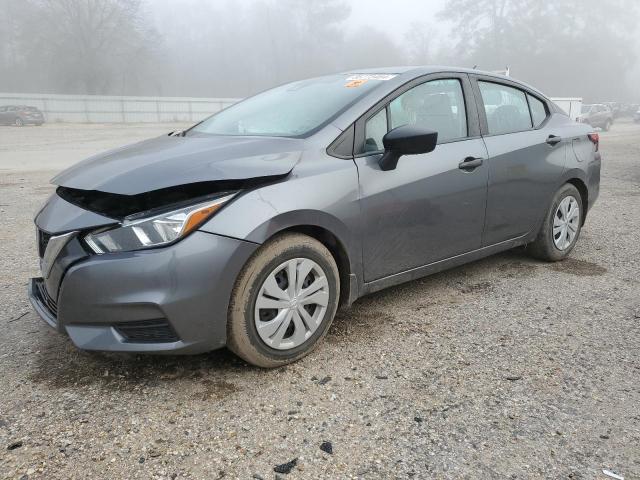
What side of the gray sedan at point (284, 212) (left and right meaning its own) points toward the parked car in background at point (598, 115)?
back

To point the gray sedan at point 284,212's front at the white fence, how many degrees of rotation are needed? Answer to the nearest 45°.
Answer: approximately 135° to its right

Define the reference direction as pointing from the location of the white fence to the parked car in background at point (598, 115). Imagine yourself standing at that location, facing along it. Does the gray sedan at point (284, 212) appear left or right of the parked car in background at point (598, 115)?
right

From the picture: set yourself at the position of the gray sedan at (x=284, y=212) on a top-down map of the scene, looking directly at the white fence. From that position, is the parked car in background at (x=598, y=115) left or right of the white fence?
right

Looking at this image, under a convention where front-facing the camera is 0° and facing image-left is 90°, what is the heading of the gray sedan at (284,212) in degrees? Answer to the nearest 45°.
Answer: approximately 45°

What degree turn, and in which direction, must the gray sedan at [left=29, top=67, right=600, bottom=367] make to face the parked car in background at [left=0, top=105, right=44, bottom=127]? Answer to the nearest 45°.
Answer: approximately 90° to its right
